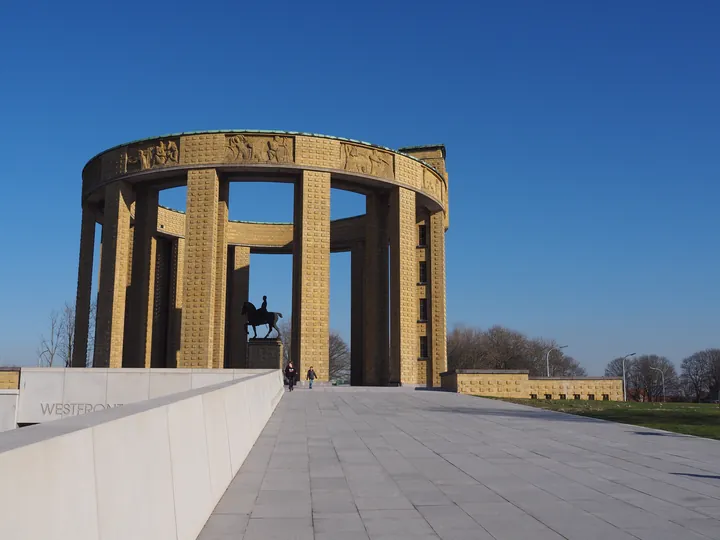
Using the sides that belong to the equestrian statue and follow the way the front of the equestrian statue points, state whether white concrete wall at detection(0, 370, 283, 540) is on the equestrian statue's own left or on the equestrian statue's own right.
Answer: on the equestrian statue's own left

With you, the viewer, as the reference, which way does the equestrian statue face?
facing to the left of the viewer

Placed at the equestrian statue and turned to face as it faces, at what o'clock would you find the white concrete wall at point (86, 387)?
The white concrete wall is roughly at 10 o'clock from the equestrian statue.

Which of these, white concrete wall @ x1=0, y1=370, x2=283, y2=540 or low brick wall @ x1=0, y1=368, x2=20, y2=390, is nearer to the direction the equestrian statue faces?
the low brick wall

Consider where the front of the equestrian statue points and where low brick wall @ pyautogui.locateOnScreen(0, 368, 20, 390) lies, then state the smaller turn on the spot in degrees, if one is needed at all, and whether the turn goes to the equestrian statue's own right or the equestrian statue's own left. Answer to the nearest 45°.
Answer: approximately 45° to the equestrian statue's own left
